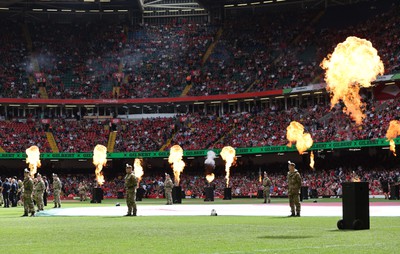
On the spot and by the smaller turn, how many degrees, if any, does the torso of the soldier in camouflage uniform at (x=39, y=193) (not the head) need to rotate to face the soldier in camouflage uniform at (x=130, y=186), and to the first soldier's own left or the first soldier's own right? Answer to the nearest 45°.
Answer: approximately 45° to the first soldier's own left

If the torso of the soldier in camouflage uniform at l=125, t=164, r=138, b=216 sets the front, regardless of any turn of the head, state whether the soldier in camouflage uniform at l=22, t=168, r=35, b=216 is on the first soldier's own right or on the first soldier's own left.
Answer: on the first soldier's own right

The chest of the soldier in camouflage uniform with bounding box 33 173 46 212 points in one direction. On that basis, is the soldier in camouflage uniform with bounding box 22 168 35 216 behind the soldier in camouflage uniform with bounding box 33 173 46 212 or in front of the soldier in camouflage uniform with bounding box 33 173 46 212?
in front

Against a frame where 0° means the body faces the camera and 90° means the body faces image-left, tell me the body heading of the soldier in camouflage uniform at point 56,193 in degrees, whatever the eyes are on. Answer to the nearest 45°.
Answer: approximately 45°

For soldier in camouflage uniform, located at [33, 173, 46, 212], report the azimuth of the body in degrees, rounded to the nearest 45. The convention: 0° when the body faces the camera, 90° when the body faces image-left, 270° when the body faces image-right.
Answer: approximately 45°

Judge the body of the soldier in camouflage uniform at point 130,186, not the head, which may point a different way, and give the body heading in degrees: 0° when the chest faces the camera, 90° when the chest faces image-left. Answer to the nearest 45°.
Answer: approximately 45°
